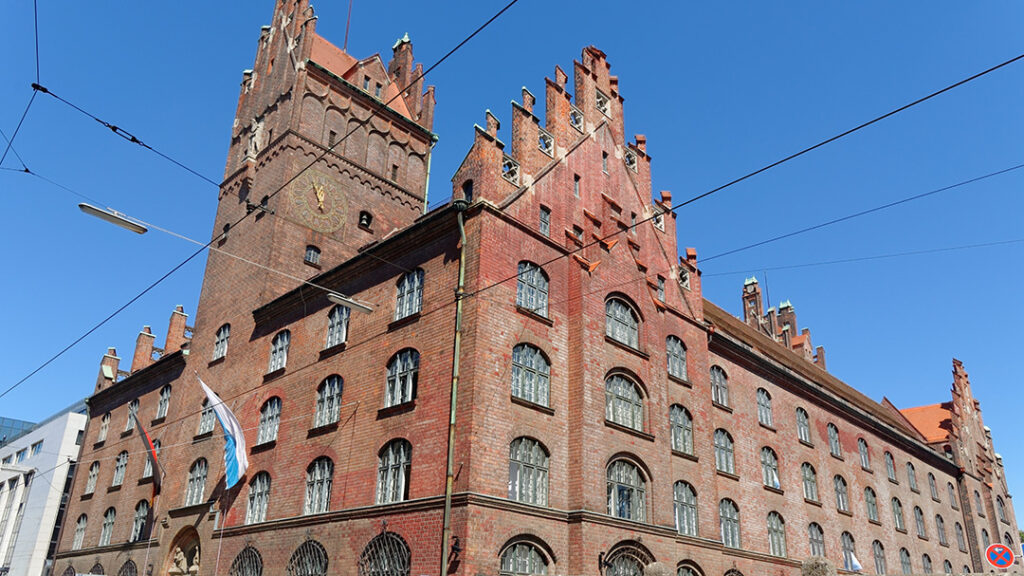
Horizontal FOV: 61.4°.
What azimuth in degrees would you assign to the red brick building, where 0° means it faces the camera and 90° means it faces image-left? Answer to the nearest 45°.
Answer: approximately 45°
